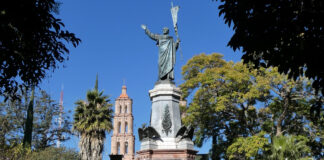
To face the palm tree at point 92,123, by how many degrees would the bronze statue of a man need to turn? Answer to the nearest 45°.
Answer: approximately 135° to its right

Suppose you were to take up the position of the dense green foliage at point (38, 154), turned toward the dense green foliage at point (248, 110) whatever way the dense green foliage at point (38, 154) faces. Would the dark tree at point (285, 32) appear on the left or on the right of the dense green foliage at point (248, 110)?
right

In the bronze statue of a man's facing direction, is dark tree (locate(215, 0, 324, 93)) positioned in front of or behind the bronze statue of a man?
in front

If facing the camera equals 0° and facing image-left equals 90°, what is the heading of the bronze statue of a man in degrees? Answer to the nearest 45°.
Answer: approximately 0°
